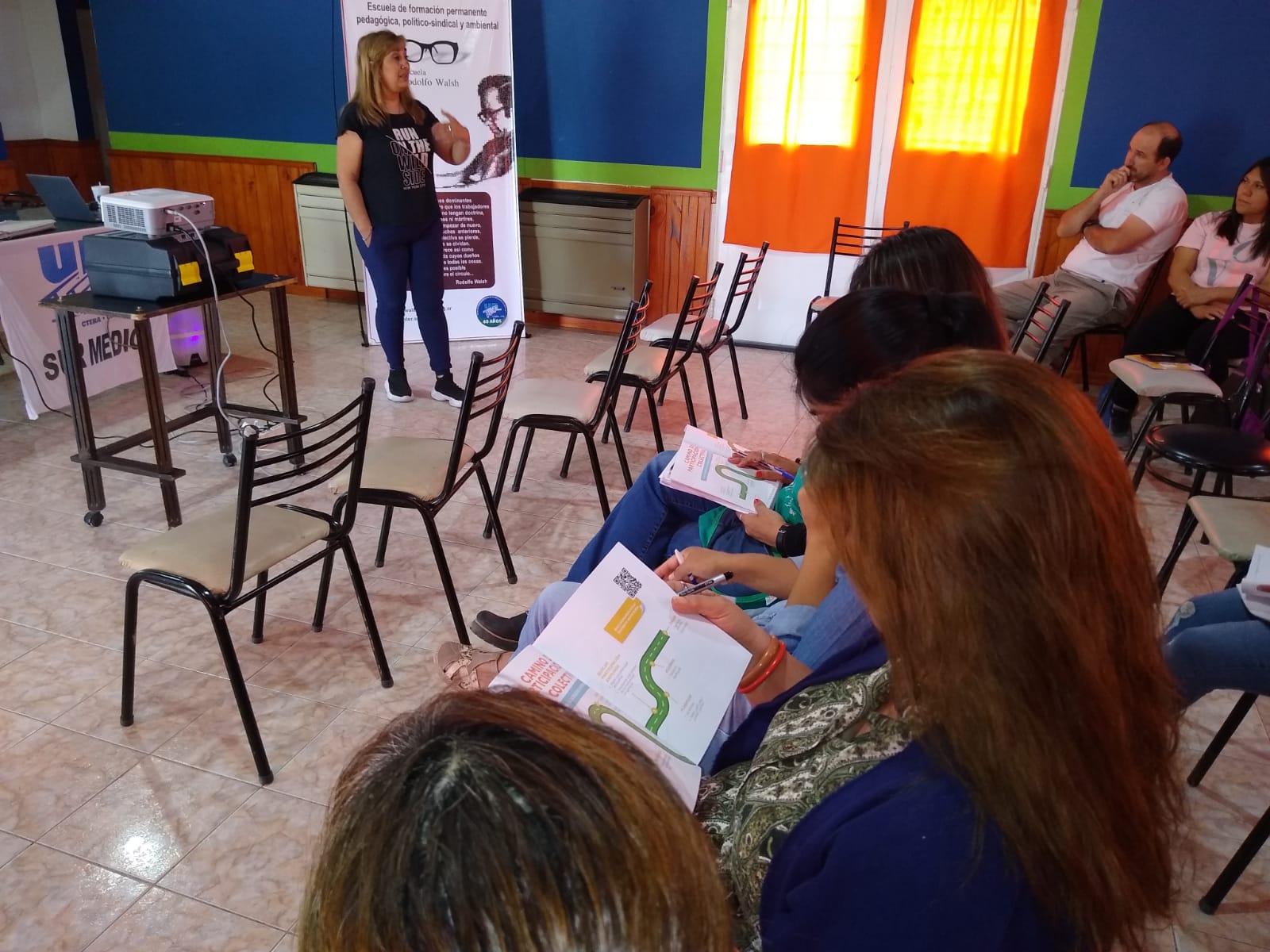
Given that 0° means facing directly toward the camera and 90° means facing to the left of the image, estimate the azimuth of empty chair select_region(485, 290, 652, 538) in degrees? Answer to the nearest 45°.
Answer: approximately 90°

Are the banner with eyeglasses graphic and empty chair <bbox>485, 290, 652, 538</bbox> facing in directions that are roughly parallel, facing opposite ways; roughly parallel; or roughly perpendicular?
roughly perpendicular

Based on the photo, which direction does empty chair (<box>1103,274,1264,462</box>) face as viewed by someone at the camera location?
facing to the left of the viewer

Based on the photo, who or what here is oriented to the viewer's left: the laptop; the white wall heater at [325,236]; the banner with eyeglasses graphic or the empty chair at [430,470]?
the empty chair

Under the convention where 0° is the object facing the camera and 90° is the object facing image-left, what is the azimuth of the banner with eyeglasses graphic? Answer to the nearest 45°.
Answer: approximately 0°

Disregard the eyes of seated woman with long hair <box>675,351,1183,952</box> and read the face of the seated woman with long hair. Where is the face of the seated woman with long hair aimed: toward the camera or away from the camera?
away from the camera

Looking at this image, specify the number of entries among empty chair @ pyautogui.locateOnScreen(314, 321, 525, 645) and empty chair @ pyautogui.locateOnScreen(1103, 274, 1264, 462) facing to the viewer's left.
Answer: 2

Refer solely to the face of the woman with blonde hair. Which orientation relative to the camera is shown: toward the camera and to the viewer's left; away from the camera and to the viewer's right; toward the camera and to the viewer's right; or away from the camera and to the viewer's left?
toward the camera and to the viewer's right

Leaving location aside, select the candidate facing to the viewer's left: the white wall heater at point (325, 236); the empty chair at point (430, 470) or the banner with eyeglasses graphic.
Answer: the empty chair

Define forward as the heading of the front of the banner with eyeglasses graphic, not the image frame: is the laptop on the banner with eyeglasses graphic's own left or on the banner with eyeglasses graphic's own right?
on the banner with eyeglasses graphic's own right

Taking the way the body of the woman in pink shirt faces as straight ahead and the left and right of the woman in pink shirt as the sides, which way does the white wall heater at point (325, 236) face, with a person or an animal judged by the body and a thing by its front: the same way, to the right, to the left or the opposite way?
to the left

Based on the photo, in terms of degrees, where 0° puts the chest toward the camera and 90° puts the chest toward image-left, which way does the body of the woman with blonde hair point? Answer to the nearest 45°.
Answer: approximately 315°

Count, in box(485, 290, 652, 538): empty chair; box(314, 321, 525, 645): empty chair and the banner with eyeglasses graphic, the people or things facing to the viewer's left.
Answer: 2

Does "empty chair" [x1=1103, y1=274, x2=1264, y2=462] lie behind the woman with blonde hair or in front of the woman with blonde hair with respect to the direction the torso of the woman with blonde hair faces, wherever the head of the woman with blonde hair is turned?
in front
